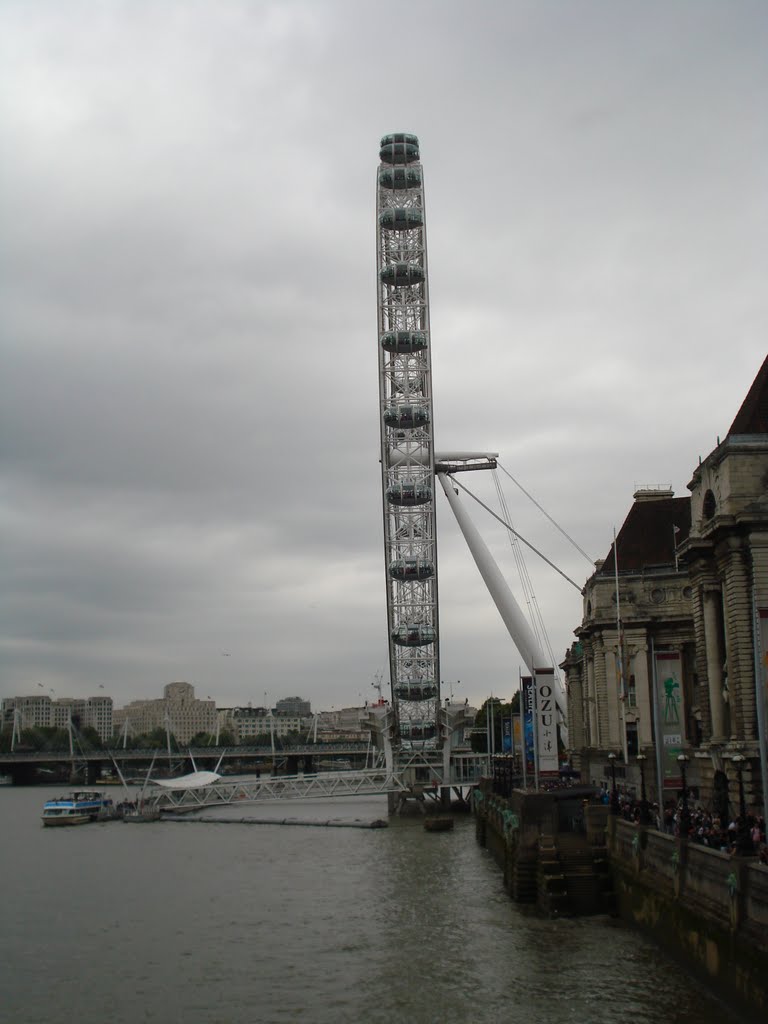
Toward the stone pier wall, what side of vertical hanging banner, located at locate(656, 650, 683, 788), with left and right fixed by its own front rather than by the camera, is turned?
front

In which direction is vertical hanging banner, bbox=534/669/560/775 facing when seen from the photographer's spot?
facing the viewer

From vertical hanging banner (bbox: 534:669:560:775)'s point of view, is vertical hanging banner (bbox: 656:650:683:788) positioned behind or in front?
in front

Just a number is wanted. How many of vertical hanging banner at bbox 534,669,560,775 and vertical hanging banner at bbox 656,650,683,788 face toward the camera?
2

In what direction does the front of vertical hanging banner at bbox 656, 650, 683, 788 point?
toward the camera
